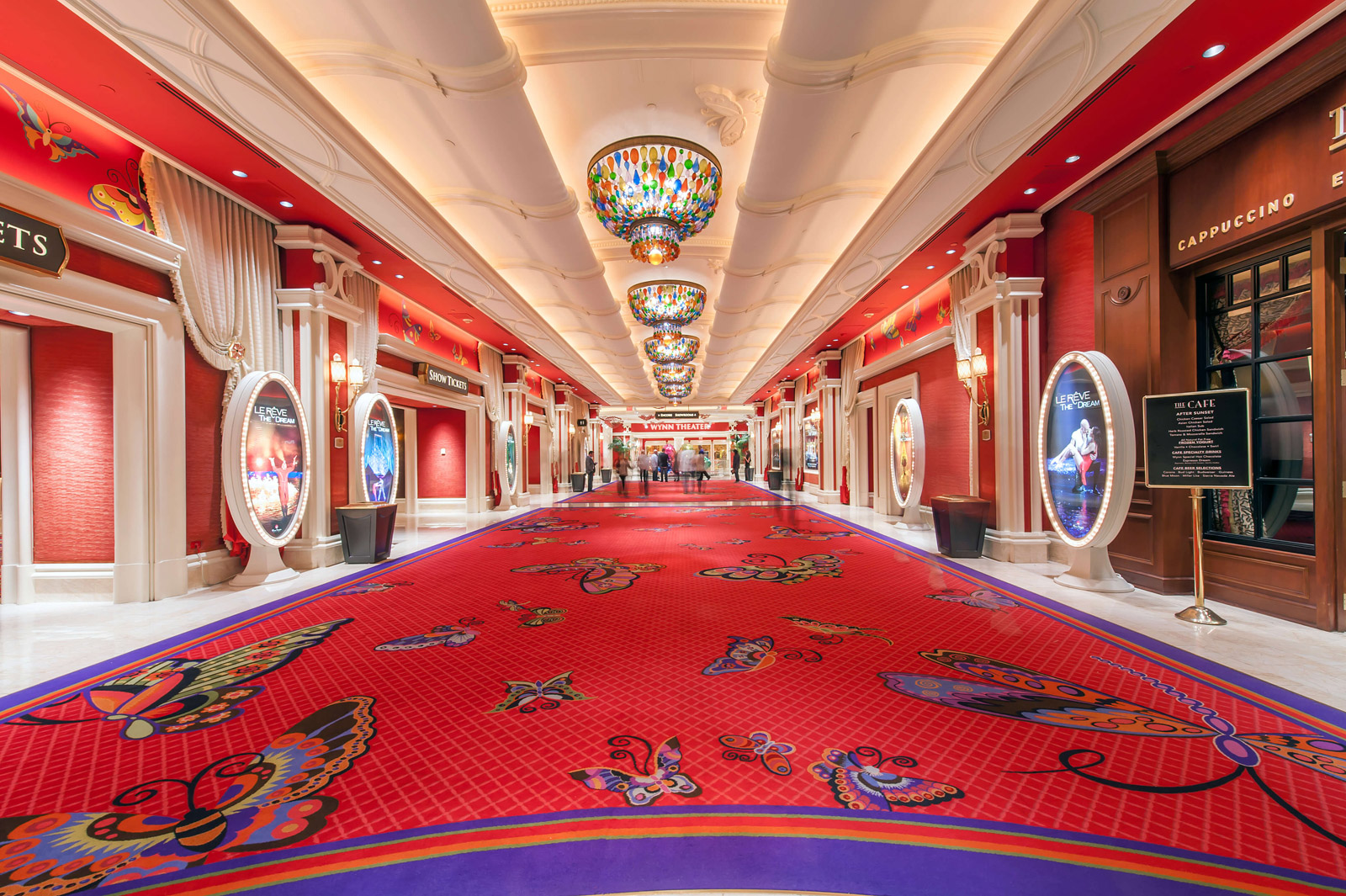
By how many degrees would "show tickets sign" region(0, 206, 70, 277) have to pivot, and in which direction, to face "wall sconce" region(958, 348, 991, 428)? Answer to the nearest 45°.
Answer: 0° — it already faces it

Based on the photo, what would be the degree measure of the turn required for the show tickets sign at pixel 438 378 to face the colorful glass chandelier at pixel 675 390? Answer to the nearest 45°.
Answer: approximately 90° to its left

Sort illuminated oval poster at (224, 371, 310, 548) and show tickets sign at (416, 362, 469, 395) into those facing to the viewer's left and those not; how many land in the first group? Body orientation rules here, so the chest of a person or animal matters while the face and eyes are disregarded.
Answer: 0

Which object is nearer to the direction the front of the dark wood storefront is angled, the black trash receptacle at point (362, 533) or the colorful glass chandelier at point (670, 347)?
the black trash receptacle

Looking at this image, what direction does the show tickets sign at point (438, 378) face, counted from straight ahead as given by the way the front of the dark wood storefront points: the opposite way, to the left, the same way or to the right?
the opposite way

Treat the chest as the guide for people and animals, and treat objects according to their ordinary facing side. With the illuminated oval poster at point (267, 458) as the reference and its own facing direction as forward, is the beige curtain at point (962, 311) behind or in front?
in front

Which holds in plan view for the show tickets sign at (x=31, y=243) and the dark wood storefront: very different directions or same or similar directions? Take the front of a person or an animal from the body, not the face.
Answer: very different directions

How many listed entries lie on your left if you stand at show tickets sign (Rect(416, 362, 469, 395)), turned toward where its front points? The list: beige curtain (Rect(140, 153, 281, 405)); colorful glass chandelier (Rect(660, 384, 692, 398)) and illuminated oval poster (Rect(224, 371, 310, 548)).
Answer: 1

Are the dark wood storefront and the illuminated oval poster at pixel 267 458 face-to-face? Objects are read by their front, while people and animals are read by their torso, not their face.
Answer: yes

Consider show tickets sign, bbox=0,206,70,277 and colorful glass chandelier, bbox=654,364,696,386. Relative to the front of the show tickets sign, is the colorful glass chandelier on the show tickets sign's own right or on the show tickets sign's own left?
on the show tickets sign's own left

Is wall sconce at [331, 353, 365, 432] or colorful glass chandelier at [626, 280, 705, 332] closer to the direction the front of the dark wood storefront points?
the wall sconce

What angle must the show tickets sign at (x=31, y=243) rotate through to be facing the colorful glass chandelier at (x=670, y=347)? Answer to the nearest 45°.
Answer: approximately 45° to its left

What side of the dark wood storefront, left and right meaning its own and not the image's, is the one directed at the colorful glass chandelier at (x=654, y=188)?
front

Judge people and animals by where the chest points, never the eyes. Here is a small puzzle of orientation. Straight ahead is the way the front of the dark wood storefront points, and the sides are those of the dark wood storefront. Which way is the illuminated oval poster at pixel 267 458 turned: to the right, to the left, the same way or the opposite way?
the opposite way

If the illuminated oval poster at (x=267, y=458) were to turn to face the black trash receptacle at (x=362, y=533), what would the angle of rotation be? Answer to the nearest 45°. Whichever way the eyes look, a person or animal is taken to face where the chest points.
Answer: approximately 90° to its left

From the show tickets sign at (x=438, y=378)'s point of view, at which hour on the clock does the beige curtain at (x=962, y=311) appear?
The beige curtain is roughly at 12 o'clock from the show tickets sign.

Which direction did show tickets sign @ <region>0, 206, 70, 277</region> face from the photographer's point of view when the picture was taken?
facing the viewer and to the right of the viewer

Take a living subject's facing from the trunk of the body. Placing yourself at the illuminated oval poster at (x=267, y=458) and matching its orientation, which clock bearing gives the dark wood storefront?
The dark wood storefront is roughly at 12 o'clock from the illuminated oval poster.
